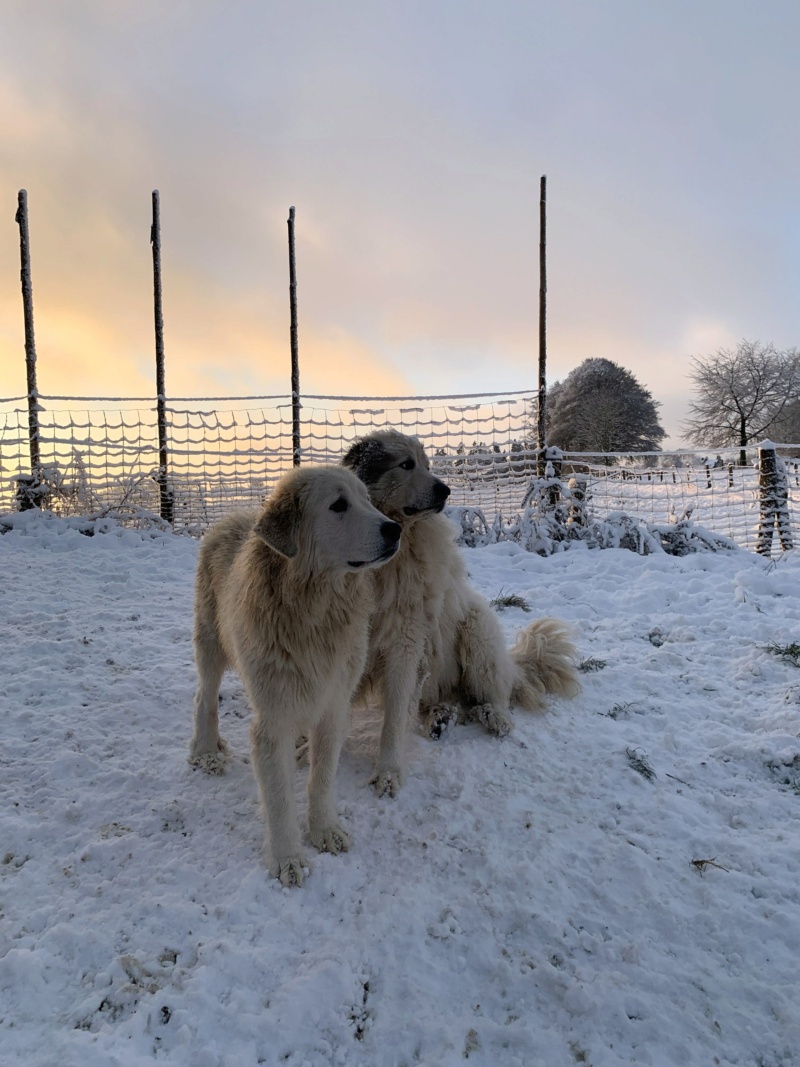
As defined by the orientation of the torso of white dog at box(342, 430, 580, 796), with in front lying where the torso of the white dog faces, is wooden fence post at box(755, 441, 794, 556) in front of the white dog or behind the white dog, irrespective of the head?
behind

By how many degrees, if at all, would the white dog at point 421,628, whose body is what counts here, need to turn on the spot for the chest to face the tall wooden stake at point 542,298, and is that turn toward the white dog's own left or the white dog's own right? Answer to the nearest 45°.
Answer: approximately 135° to the white dog's own right

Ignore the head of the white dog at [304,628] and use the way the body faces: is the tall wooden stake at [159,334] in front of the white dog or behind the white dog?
behind

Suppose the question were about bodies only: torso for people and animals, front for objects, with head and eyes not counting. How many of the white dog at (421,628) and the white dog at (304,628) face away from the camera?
0

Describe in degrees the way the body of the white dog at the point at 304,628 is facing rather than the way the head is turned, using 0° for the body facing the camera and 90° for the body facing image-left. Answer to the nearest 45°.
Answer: approximately 315°

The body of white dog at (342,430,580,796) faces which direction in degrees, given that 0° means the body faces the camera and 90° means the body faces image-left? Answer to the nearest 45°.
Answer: approximately 45°
